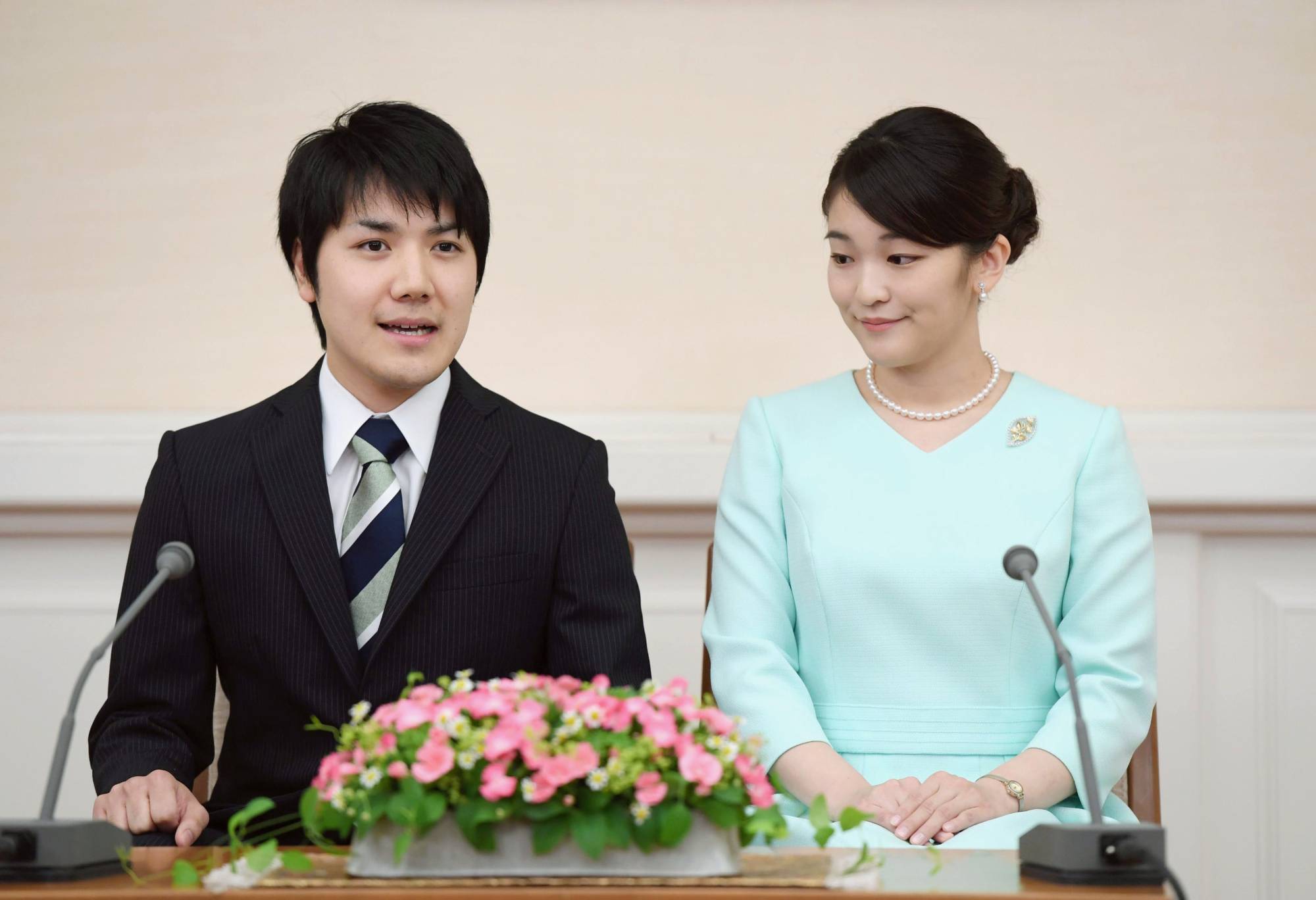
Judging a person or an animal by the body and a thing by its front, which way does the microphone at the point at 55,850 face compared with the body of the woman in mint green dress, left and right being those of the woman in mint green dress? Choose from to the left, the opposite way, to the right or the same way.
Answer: the opposite way

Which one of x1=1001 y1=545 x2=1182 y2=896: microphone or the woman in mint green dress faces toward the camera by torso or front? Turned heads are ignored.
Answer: the woman in mint green dress

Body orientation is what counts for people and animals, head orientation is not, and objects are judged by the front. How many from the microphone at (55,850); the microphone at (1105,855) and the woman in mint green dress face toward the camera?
1

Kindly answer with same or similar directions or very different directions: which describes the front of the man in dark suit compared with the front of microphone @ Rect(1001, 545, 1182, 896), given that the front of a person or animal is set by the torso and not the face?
very different directions

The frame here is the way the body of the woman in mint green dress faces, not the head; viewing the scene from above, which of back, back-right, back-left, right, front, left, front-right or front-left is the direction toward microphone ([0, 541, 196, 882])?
front-right

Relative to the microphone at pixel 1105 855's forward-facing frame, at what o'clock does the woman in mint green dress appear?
The woman in mint green dress is roughly at 1 o'clock from the microphone.

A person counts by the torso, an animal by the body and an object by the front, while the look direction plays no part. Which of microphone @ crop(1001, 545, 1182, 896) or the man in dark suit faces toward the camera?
the man in dark suit

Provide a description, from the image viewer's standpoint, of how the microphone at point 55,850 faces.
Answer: facing away from the viewer and to the right of the viewer

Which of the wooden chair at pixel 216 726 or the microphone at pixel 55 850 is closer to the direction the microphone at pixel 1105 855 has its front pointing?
the wooden chair

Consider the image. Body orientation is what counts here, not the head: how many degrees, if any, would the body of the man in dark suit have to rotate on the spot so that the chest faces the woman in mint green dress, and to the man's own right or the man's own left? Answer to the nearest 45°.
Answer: approximately 90° to the man's own left

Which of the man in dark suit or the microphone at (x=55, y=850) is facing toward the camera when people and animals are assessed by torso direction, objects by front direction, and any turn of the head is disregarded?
the man in dark suit

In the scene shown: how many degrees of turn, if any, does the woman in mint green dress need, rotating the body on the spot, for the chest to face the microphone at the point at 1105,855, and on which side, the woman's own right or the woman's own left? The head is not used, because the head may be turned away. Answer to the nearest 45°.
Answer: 0° — they already face it

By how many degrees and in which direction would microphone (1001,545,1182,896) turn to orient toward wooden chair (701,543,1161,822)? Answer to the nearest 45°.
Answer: approximately 45° to its right

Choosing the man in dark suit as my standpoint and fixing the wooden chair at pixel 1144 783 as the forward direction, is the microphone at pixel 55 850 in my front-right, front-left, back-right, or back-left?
back-right

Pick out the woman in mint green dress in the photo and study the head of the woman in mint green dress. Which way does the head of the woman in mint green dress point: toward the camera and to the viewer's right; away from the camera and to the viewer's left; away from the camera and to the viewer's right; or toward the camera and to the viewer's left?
toward the camera and to the viewer's left

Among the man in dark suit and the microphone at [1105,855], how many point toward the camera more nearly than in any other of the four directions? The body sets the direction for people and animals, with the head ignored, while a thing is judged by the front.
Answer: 1

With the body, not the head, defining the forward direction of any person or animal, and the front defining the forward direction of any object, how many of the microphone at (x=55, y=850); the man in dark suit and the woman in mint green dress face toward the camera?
2

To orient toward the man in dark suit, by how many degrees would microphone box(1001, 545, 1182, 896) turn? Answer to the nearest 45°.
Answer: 0° — it already faces them

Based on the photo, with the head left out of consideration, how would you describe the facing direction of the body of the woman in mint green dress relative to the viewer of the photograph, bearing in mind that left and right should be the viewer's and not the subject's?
facing the viewer

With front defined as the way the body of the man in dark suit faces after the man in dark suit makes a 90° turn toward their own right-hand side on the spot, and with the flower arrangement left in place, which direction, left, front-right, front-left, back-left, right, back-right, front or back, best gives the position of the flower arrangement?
left

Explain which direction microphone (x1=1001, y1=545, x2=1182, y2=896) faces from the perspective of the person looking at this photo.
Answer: facing away from the viewer and to the left of the viewer

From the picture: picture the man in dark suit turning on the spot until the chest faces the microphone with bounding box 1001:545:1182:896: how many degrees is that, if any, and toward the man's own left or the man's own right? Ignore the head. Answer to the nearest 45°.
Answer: approximately 45° to the man's own left

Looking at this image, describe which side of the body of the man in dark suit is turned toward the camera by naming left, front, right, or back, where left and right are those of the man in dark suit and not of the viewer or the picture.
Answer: front

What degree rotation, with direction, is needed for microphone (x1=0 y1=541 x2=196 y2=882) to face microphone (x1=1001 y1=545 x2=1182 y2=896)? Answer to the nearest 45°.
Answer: approximately 45° to its right
